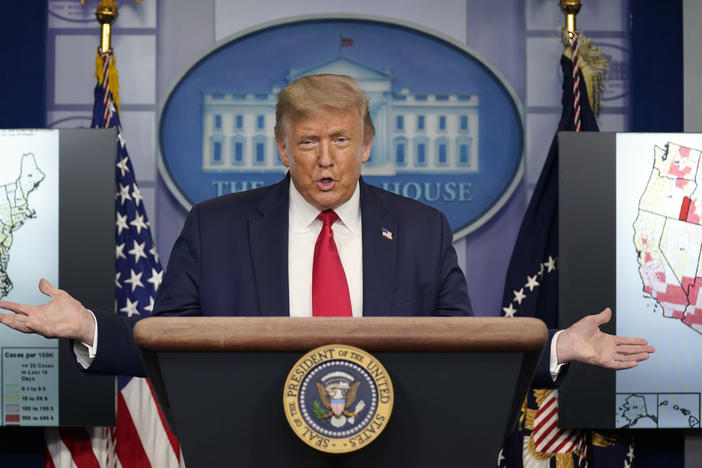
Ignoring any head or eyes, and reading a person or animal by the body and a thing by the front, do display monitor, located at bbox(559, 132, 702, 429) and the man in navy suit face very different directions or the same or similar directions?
same or similar directions

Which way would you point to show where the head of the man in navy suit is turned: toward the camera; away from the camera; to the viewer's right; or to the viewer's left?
toward the camera

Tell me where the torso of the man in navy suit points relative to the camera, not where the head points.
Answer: toward the camera

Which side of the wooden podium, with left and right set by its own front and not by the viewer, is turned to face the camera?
front

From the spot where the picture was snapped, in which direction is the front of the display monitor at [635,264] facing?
facing the viewer

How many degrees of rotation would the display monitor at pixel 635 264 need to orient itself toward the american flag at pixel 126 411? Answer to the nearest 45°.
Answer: approximately 90° to its right

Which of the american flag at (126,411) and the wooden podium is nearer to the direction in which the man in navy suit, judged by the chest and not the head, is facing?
the wooden podium

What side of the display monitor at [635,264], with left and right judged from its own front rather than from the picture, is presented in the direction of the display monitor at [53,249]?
right
